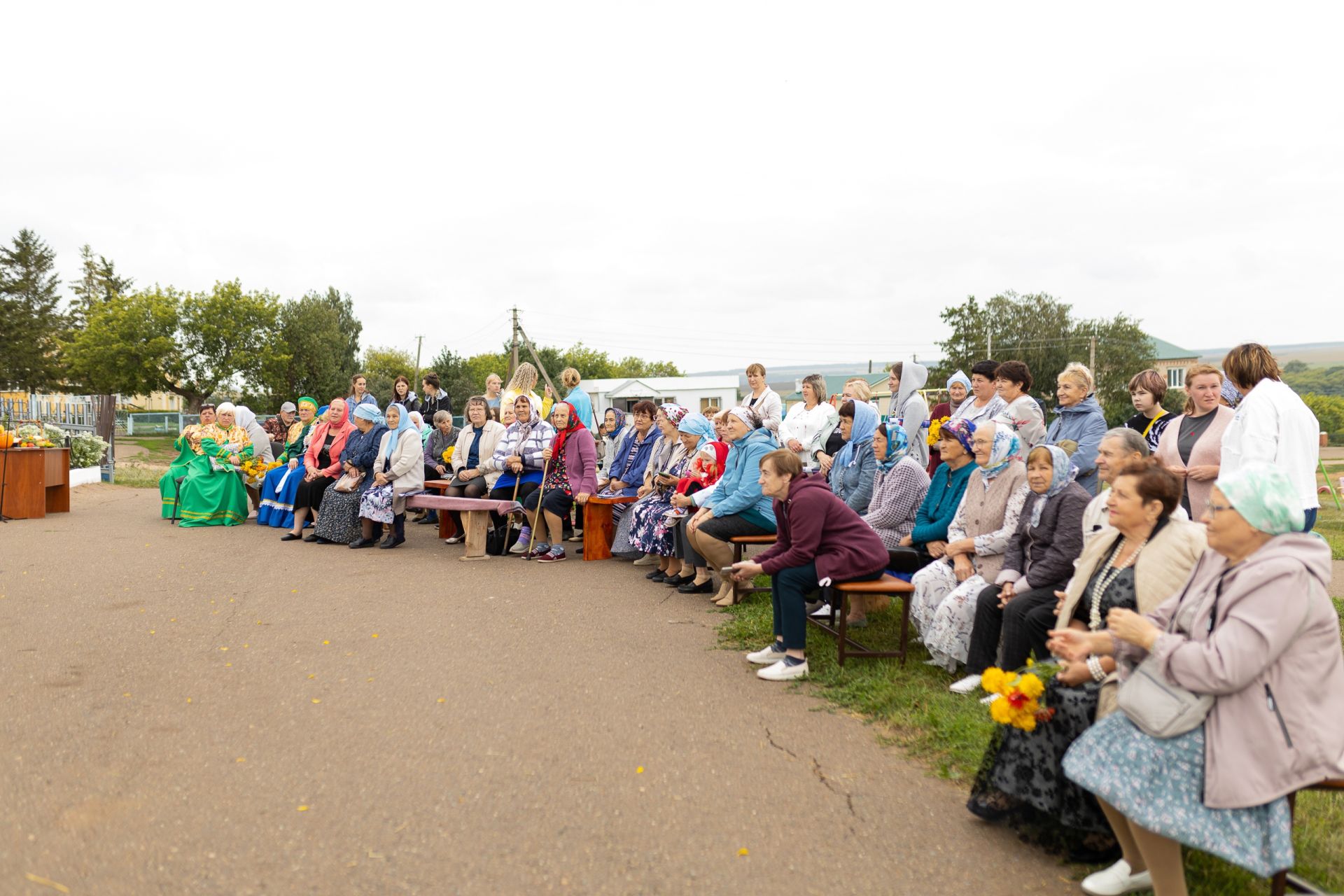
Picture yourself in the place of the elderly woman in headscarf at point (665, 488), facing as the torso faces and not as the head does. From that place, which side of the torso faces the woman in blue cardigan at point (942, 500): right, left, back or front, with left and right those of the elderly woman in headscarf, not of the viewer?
left

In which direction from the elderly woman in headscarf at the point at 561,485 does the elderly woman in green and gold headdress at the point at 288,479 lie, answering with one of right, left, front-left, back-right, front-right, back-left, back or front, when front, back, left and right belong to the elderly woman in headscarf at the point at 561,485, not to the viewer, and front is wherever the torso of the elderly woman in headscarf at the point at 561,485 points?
right

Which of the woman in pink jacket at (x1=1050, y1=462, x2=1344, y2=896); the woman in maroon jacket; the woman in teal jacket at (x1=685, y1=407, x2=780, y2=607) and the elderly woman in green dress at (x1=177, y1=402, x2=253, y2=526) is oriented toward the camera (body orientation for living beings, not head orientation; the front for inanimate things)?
the elderly woman in green dress

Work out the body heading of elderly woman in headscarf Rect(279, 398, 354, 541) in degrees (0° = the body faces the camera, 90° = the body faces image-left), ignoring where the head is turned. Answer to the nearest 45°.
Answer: approximately 45°

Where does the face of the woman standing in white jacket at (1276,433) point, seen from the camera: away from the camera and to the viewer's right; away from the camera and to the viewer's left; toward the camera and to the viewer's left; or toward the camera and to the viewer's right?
away from the camera and to the viewer's left

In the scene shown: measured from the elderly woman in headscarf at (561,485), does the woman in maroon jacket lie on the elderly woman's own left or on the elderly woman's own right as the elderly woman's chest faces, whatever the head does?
on the elderly woman's own left

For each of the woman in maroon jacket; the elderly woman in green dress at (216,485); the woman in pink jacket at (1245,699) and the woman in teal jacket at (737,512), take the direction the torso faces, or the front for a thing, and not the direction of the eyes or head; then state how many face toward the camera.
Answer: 1

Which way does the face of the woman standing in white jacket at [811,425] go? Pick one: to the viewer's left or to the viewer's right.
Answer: to the viewer's left

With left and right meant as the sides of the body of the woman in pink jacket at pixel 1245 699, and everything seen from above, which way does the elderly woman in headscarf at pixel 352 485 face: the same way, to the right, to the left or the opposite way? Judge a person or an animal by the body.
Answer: to the left

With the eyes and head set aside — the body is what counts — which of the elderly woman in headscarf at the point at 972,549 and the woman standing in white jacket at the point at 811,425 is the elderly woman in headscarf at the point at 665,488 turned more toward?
the elderly woman in headscarf

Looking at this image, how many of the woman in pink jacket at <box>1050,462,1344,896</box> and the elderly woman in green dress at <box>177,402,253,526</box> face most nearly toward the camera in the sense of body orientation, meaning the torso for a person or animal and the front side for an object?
1

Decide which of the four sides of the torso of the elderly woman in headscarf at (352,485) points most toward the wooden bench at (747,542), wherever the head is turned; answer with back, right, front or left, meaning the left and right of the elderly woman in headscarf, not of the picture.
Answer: left

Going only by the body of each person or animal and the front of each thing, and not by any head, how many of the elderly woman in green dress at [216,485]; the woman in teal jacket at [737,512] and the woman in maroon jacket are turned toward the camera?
1

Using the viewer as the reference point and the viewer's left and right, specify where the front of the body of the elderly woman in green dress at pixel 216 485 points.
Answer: facing the viewer
